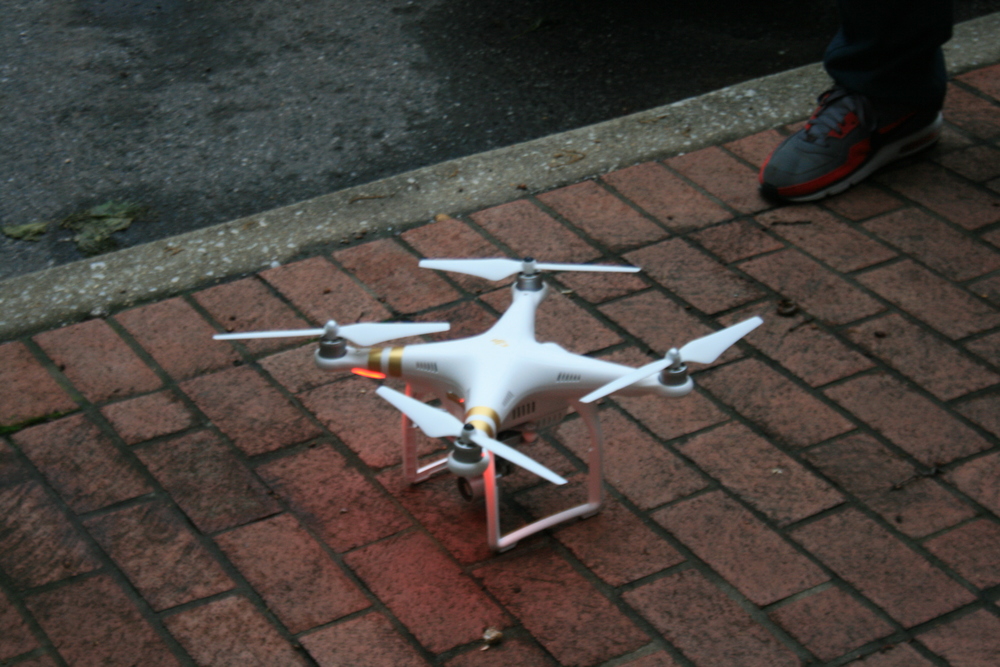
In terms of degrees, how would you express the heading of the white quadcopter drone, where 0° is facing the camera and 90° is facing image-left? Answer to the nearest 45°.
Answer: approximately 45°

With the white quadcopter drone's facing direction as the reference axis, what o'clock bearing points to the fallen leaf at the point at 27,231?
The fallen leaf is roughly at 3 o'clock from the white quadcopter drone.
